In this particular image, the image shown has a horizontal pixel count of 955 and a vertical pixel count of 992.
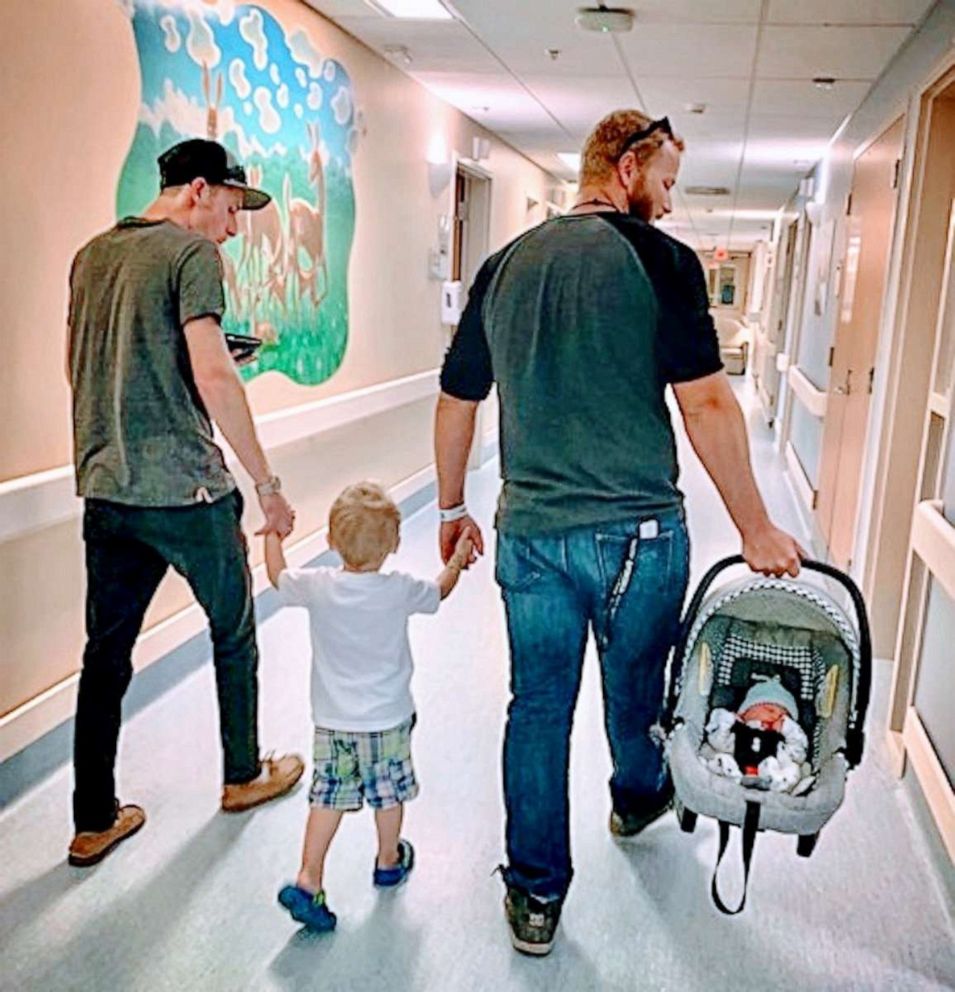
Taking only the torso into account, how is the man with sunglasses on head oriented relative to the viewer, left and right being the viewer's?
facing away from the viewer

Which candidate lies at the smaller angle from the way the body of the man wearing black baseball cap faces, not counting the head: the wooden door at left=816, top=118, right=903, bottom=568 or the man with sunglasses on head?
the wooden door

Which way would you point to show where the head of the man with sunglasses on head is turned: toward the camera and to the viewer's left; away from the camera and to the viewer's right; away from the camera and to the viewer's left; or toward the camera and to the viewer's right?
away from the camera and to the viewer's right

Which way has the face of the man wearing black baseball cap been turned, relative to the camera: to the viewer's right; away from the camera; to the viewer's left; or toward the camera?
to the viewer's right

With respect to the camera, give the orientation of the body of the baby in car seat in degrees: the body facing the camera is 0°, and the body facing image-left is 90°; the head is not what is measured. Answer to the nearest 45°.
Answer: approximately 0°

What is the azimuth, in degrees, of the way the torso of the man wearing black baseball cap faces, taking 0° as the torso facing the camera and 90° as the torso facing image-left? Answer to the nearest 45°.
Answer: approximately 225°

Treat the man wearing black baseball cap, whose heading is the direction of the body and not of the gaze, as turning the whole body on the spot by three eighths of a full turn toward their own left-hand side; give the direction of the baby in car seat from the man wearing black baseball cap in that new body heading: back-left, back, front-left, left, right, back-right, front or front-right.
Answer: back-left
